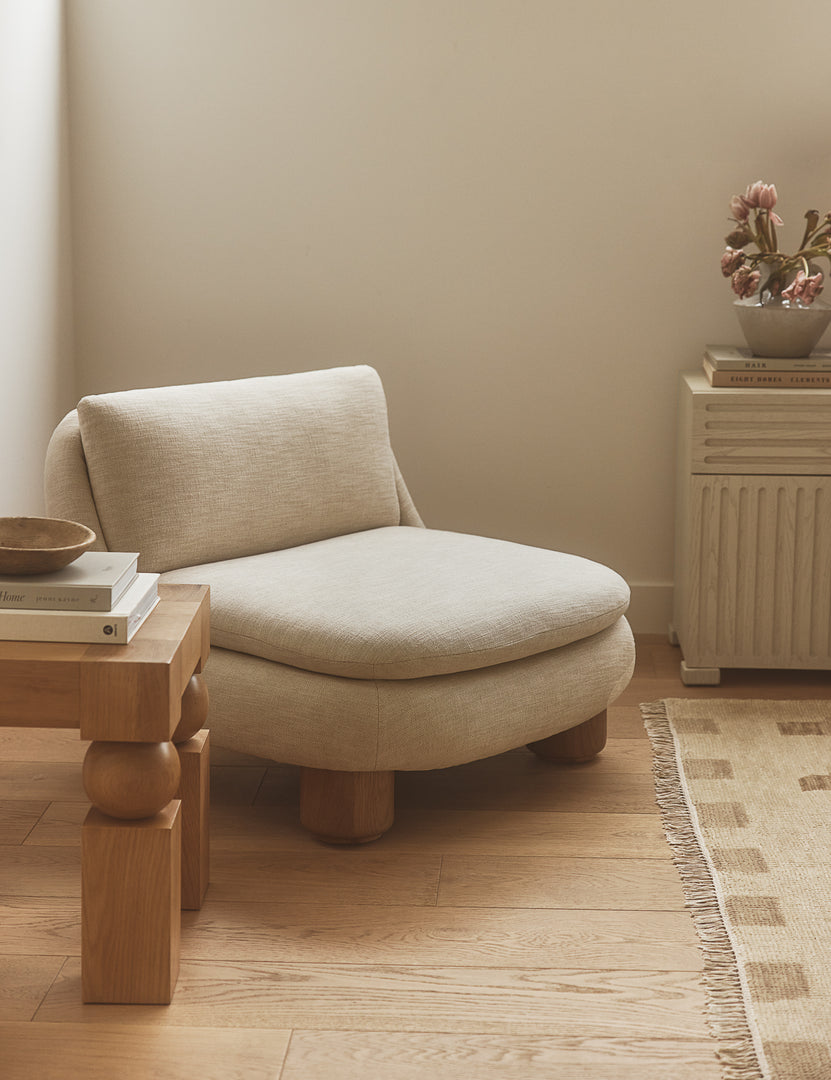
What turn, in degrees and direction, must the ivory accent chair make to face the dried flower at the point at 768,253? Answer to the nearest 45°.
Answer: approximately 90° to its left

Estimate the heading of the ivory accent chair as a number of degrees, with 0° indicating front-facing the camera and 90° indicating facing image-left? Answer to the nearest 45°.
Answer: approximately 315°

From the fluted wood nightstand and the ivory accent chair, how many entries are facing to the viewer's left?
0

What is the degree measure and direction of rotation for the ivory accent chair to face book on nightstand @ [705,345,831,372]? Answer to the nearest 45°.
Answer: approximately 90° to its left

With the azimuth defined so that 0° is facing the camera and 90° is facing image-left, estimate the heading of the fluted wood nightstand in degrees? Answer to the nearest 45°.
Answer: approximately 0°

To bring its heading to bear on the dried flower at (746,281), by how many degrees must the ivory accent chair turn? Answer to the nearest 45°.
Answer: approximately 90° to its left

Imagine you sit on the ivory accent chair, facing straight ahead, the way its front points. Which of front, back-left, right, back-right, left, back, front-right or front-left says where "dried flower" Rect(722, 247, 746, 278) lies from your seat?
left

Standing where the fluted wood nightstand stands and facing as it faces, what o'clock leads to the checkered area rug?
The checkered area rug is roughly at 12 o'clock from the fluted wood nightstand.
